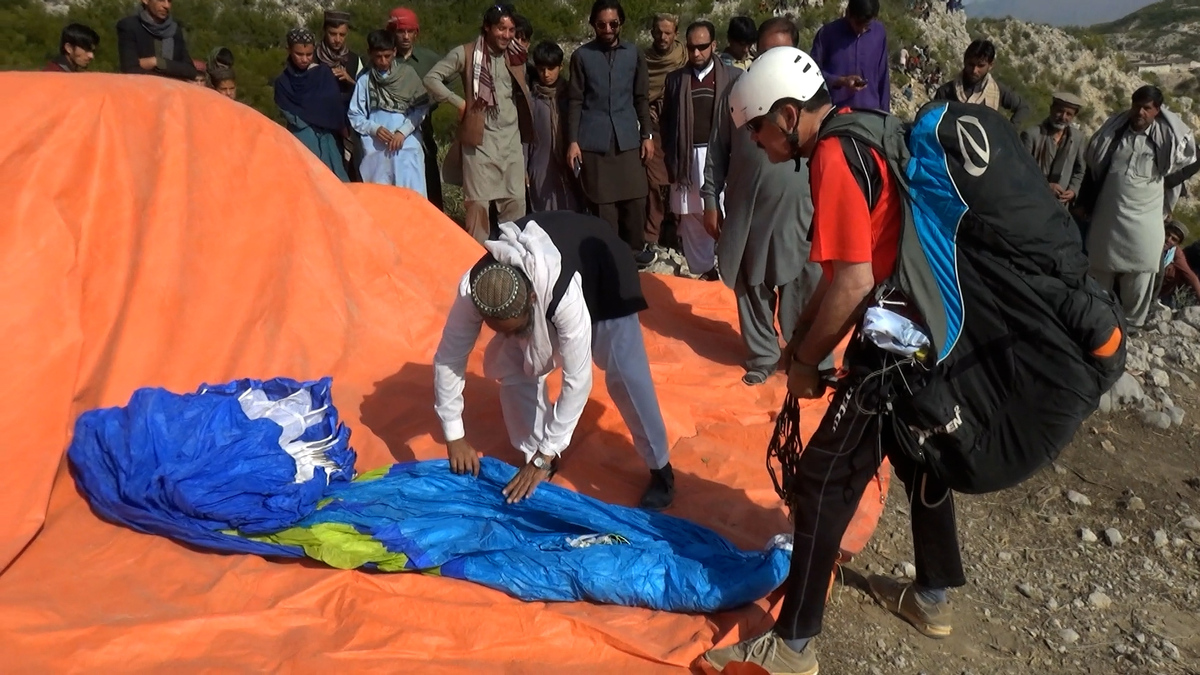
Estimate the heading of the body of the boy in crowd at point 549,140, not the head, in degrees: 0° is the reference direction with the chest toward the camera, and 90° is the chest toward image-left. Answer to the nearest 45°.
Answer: approximately 0°

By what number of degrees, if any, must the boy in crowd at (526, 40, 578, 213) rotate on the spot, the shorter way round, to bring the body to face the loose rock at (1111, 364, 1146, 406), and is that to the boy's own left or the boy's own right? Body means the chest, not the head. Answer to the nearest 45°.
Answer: approximately 45° to the boy's own left

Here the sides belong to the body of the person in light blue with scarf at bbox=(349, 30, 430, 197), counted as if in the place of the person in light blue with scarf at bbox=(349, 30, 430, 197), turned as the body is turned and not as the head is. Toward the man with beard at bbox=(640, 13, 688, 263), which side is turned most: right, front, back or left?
left

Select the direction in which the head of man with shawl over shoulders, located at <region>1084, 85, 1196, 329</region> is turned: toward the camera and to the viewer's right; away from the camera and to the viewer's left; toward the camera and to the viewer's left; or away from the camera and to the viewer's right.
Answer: toward the camera and to the viewer's left

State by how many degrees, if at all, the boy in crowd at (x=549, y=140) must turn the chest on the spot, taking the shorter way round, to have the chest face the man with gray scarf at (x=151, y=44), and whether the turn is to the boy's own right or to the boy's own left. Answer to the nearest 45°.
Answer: approximately 90° to the boy's own right

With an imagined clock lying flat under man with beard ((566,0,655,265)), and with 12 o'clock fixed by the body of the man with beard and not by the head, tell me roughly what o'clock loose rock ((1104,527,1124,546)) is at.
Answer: The loose rock is roughly at 11 o'clock from the man with beard.

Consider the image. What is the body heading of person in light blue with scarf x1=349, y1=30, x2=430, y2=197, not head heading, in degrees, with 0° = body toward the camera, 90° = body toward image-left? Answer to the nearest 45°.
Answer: approximately 0°

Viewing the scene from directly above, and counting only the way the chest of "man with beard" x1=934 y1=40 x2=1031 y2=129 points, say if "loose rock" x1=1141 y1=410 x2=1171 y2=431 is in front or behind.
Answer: in front

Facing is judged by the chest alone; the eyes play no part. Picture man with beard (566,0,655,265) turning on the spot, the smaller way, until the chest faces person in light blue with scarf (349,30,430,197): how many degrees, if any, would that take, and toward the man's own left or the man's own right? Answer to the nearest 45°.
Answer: approximately 90° to the man's own right

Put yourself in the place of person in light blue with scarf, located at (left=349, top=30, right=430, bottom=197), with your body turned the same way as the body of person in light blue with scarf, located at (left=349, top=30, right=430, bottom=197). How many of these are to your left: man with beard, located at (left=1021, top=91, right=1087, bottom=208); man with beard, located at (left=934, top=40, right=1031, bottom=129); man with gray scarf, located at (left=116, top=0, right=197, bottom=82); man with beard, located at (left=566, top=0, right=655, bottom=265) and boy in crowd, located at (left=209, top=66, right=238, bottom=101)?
3

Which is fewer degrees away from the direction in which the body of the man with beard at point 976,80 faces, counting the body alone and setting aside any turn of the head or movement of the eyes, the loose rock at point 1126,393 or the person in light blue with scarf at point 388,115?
the loose rock
